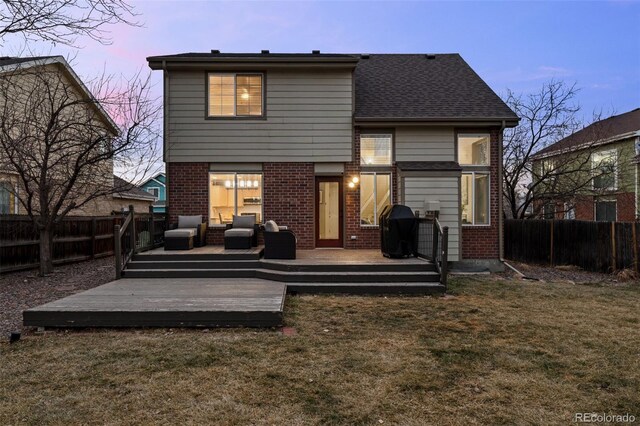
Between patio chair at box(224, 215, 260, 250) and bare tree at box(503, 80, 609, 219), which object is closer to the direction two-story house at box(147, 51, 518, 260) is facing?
the bare tree

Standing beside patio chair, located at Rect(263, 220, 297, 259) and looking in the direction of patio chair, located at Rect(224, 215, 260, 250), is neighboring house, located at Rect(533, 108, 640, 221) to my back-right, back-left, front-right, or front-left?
back-right

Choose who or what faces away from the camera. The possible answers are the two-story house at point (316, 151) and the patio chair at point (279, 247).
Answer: the two-story house

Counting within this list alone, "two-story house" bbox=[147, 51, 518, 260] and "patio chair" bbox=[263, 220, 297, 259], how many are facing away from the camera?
1

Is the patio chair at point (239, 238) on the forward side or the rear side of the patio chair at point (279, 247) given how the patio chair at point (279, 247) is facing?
on the rear side

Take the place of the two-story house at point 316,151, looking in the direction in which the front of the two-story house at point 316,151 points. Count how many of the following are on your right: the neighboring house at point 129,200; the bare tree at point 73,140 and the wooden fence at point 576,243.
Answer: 1

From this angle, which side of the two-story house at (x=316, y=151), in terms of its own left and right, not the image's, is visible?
back

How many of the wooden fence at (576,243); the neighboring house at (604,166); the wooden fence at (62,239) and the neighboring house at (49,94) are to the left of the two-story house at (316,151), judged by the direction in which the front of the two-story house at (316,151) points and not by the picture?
2

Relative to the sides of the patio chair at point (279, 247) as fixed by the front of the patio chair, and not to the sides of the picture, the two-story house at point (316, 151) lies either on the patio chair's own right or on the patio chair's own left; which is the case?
on the patio chair's own left

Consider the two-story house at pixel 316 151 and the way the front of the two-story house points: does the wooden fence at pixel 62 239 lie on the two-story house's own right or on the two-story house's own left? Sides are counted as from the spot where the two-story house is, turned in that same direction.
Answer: on the two-story house's own left
